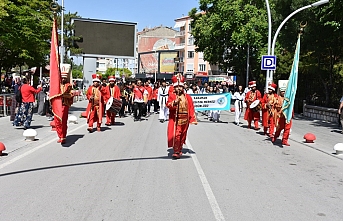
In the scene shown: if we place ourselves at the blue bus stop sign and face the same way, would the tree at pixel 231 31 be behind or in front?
behind

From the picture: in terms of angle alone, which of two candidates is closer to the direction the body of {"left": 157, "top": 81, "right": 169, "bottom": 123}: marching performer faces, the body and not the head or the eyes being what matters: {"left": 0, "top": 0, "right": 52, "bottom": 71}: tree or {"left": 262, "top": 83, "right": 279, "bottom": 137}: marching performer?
the marching performer

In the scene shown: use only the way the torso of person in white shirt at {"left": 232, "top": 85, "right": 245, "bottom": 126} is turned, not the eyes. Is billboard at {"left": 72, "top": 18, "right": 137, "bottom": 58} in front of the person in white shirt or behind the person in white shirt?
behind

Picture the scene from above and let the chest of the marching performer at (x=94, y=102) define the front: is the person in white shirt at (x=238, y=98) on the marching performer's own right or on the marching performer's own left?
on the marching performer's own left

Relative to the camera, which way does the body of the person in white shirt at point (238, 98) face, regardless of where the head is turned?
toward the camera

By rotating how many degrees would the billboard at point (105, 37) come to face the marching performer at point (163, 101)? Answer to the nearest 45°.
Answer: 0° — it already faces them

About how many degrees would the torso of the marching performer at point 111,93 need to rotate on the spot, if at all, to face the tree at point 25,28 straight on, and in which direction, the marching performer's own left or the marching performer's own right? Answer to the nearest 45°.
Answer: approximately 135° to the marching performer's own right

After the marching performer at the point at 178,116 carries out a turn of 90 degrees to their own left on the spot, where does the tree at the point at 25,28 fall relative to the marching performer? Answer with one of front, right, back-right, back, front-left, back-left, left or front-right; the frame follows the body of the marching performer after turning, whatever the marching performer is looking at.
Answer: back-left

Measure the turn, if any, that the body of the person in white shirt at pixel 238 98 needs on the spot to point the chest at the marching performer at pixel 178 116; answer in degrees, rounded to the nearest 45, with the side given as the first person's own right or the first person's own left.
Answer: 0° — they already face them

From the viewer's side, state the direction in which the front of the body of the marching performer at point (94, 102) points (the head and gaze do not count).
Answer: toward the camera

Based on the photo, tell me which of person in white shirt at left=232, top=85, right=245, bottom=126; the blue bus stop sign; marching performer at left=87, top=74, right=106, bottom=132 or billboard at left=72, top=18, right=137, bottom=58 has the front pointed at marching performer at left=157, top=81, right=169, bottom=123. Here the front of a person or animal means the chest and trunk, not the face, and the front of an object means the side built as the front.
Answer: the billboard
